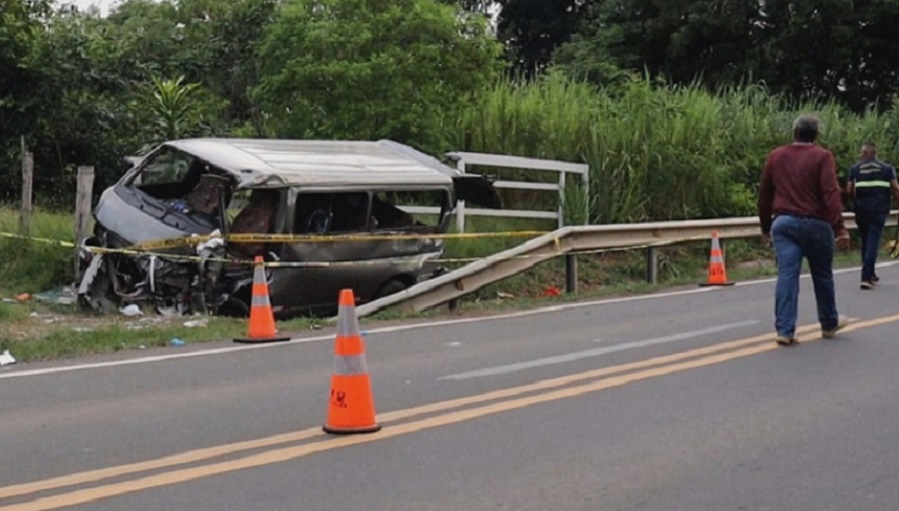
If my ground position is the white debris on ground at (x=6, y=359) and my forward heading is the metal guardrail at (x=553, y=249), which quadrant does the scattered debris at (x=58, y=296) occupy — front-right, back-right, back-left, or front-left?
front-left

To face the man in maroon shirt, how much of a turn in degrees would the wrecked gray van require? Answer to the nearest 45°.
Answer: approximately 90° to its left

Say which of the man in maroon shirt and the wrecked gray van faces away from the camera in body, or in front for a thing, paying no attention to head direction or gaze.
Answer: the man in maroon shirt

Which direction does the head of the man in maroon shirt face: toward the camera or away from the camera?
away from the camera

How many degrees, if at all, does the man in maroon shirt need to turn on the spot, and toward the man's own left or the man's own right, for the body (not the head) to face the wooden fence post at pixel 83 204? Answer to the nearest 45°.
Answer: approximately 90° to the man's own left

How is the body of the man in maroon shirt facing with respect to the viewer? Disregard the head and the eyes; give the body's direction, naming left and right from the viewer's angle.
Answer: facing away from the viewer

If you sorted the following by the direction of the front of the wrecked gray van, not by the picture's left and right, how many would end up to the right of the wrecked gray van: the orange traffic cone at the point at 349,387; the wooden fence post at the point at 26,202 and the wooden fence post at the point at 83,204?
2

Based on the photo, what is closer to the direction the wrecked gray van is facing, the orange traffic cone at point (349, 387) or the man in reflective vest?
the orange traffic cone

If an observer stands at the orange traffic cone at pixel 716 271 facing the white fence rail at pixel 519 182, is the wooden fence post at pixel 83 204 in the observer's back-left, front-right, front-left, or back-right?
front-left

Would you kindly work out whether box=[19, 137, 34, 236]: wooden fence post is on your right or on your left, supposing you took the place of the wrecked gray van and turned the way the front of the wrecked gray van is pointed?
on your right

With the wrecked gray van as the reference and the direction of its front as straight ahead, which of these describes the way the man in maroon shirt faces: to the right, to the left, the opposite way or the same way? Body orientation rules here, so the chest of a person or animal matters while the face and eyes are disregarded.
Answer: the opposite way
